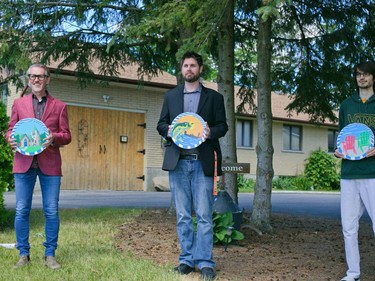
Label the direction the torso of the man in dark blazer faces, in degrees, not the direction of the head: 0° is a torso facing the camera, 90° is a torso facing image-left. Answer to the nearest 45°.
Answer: approximately 0°

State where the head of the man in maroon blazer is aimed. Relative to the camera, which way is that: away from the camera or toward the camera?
toward the camera

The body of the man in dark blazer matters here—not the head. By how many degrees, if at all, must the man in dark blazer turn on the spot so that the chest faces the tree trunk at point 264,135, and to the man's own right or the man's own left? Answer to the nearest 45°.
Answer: approximately 180°

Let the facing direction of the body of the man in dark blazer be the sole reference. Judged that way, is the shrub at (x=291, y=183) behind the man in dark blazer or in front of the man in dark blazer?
behind

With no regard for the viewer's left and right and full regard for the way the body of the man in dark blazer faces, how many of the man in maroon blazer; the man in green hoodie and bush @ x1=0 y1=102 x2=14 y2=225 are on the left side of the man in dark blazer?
1

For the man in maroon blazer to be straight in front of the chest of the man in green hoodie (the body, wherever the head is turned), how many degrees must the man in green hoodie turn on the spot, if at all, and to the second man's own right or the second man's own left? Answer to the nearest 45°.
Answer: approximately 90° to the second man's own right

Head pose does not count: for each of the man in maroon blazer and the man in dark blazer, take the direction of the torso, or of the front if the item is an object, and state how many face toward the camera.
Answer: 2

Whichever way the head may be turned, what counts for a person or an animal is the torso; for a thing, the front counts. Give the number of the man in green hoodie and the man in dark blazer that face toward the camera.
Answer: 2

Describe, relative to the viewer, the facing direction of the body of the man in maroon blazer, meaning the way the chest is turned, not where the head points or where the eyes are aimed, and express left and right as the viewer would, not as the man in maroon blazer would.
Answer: facing the viewer

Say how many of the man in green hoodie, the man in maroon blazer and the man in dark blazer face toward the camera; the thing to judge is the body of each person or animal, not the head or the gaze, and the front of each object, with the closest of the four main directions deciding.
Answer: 3

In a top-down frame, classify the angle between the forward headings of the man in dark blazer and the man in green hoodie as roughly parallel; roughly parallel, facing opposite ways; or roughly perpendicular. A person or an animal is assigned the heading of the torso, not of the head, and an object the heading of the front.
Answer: roughly parallel

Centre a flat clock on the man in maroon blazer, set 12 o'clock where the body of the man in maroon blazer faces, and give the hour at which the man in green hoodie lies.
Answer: The man in green hoodie is roughly at 10 o'clock from the man in maroon blazer.
